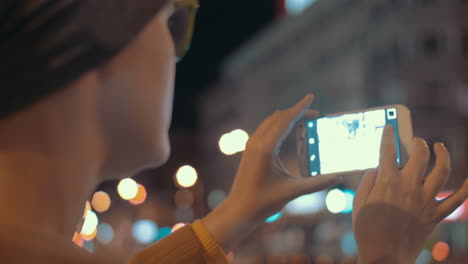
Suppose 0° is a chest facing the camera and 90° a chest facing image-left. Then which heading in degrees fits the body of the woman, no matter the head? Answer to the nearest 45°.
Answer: approximately 225°

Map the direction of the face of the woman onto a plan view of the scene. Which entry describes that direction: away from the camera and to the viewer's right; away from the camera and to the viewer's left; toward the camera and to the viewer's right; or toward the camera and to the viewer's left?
away from the camera and to the viewer's right
